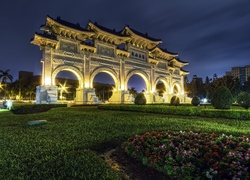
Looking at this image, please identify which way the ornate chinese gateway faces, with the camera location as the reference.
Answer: facing the viewer and to the right of the viewer

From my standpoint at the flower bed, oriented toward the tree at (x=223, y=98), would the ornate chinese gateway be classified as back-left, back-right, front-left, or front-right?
front-left

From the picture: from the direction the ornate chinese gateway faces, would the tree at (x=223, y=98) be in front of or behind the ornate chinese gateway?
in front

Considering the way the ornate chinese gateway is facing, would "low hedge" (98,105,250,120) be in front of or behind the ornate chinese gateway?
in front

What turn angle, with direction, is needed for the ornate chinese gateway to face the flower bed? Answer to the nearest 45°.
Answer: approximately 45° to its right
